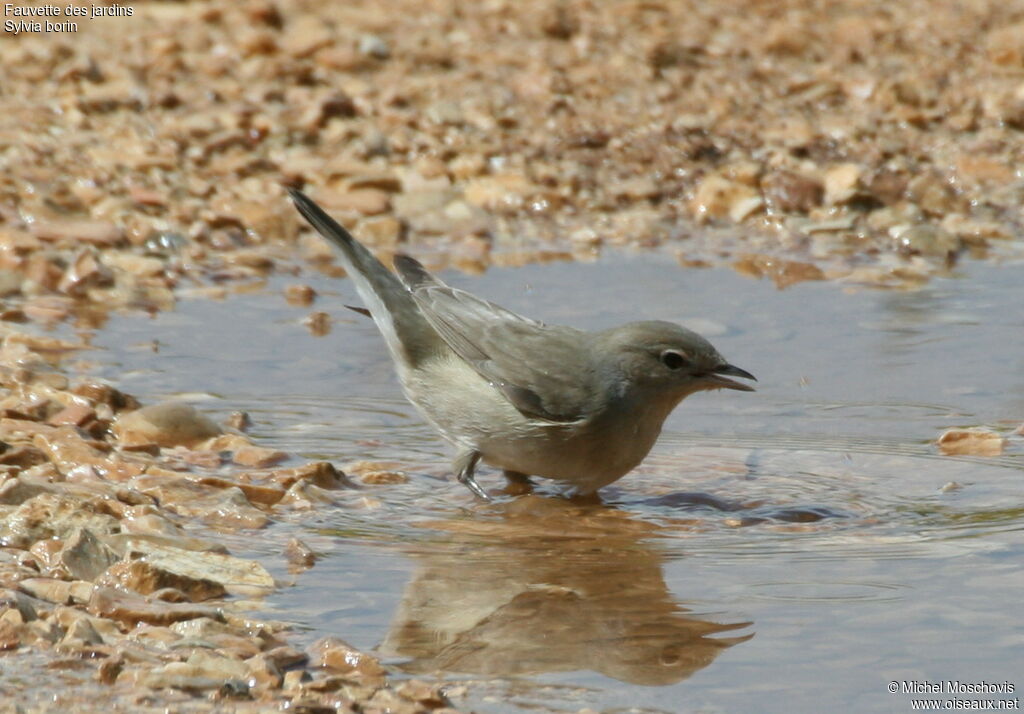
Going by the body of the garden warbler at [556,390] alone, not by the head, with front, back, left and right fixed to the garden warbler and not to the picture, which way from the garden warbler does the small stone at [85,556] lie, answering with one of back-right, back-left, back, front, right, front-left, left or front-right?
back-right

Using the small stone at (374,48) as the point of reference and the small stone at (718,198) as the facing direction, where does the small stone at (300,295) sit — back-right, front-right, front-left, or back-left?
front-right

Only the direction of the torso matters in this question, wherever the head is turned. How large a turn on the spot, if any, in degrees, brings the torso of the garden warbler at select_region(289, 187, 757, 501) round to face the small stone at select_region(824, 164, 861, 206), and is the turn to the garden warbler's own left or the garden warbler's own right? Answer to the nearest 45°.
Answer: approximately 45° to the garden warbler's own left

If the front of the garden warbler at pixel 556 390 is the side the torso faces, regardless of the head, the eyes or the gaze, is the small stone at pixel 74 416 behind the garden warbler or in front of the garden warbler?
behind

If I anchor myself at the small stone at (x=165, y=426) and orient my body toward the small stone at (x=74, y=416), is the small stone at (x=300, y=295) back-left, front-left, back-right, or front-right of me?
back-right

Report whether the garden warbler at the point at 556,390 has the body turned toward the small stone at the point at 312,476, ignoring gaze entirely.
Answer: no

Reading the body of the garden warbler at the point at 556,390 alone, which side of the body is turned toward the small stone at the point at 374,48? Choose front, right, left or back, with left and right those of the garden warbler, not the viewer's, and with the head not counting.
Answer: left

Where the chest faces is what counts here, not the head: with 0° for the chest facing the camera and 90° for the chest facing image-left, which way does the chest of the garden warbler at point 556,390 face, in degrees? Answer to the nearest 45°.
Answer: approximately 270°

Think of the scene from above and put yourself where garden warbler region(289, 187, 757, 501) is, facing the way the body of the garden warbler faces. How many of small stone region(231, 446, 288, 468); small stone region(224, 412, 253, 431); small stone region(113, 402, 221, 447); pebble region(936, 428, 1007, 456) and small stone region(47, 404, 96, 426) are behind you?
4

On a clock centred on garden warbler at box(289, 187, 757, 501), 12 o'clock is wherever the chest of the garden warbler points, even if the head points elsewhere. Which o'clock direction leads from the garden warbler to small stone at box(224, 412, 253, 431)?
The small stone is roughly at 6 o'clock from the garden warbler.

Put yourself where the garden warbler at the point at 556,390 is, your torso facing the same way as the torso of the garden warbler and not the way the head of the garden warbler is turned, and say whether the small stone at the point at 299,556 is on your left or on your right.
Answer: on your right

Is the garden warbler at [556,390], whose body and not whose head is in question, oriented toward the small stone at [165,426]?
no

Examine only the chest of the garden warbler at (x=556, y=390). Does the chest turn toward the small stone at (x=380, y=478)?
no

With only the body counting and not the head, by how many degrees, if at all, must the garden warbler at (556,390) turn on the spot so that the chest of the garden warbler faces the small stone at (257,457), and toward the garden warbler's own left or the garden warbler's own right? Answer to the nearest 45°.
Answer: approximately 180°

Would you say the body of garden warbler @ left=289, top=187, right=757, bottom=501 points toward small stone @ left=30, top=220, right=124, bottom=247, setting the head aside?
no
